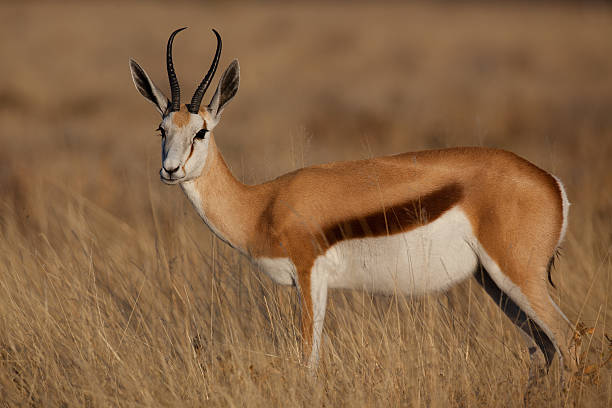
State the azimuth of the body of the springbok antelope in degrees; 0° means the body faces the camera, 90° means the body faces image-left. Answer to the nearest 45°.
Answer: approximately 90°
